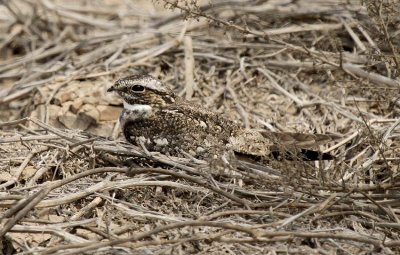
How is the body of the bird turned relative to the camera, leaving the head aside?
to the viewer's left

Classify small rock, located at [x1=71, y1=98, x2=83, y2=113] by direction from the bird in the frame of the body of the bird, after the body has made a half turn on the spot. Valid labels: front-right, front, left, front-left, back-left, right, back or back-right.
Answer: back-left
